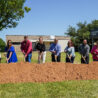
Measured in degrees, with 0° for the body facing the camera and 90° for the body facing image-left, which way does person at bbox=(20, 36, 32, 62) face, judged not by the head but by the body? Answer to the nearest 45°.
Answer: approximately 45°

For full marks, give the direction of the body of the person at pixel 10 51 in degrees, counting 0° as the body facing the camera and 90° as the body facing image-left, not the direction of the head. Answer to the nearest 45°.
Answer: approximately 45°

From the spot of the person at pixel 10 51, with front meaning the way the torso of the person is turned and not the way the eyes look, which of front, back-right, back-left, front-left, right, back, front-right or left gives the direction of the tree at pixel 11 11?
back-right

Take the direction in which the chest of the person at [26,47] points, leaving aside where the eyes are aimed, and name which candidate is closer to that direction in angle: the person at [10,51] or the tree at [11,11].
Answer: the person
